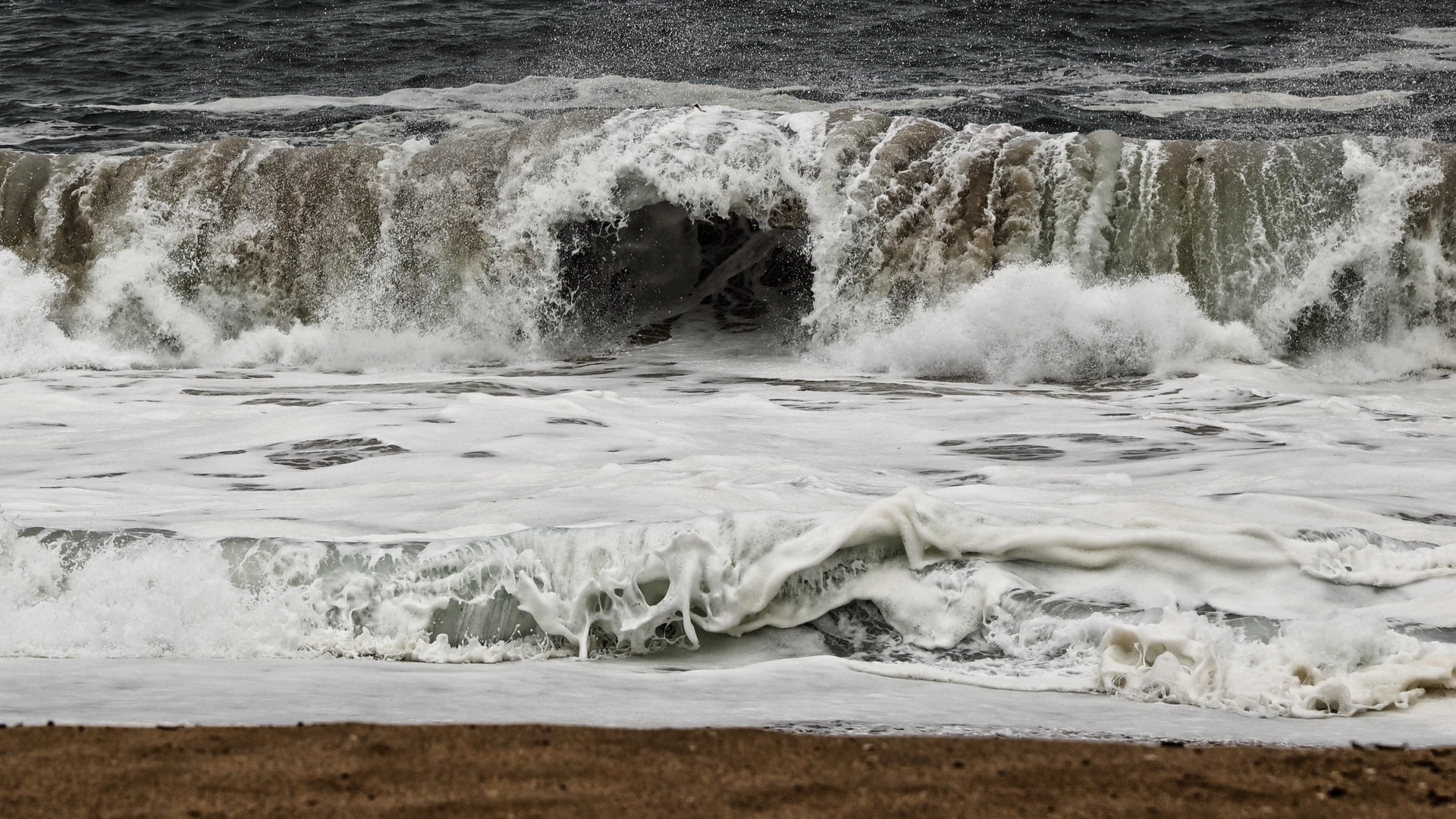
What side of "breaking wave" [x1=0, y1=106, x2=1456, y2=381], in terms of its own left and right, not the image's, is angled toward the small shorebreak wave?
front

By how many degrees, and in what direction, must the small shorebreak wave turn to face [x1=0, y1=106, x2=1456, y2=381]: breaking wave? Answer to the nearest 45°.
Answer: approximately 180°

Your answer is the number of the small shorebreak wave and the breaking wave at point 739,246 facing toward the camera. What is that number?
2

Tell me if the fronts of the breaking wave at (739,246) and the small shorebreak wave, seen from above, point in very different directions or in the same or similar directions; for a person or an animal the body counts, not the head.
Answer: same or similar directions

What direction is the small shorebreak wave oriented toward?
toward the camera
